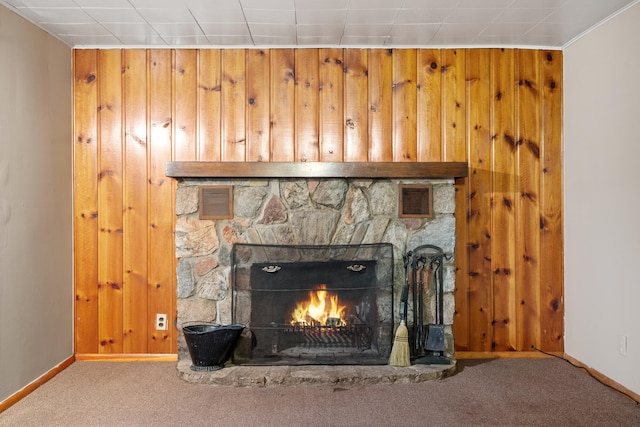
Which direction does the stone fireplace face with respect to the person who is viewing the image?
facing the viewer
